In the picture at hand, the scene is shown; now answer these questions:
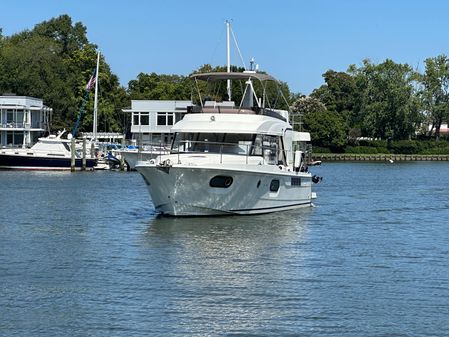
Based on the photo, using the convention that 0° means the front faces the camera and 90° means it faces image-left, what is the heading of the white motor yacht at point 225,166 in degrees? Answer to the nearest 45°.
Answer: approximately 45°
